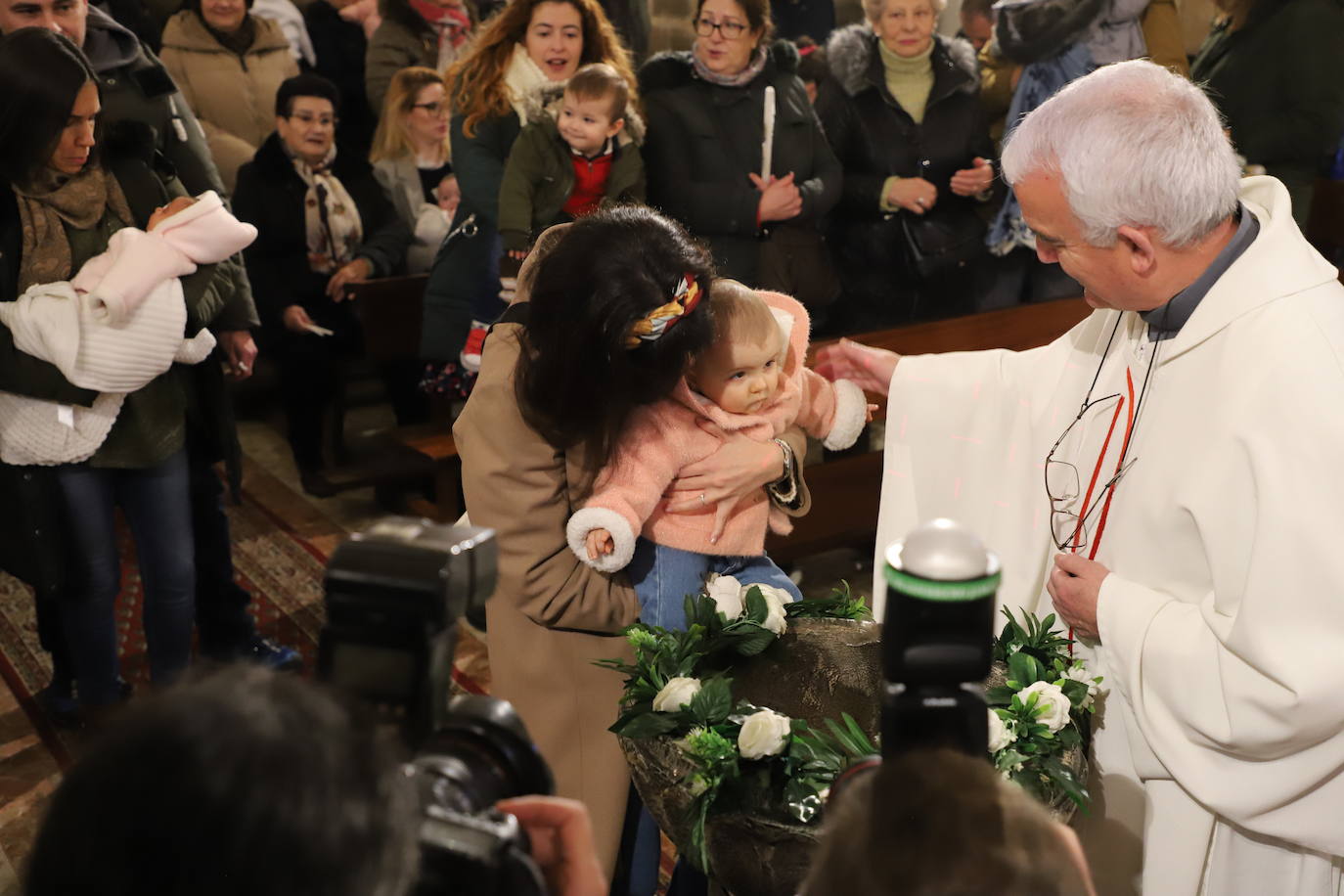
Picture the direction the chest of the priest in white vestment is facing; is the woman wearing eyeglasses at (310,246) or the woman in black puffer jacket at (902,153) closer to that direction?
the woman wearing eyeglasses

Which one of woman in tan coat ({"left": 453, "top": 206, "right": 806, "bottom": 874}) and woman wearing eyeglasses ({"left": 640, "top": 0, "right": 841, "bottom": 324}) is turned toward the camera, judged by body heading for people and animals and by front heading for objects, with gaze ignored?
the woman wearing eyeglasses

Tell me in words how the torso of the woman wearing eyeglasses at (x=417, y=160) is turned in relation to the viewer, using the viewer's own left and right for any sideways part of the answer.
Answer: facing the viewer and to the right of the viewer

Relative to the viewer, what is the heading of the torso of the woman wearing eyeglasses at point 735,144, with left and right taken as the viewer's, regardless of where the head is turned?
facing the viewer

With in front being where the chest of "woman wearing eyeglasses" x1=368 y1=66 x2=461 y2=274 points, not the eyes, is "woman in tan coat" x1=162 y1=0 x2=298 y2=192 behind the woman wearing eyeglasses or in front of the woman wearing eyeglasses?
behind

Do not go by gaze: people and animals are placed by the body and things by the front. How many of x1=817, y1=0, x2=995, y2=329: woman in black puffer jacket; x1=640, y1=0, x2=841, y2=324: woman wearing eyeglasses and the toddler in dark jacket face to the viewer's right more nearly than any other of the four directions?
0

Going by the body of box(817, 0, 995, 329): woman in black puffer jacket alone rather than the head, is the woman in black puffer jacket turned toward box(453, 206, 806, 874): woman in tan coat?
yes

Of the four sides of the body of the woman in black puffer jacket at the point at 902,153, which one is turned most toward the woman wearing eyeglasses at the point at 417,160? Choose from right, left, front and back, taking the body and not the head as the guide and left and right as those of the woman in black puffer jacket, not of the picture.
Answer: right

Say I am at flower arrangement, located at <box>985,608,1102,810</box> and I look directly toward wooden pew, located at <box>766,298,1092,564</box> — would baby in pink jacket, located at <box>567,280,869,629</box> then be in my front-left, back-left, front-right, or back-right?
front-left

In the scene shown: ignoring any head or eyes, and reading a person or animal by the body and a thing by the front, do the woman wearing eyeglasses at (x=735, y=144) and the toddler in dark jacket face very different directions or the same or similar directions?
same or similar directions

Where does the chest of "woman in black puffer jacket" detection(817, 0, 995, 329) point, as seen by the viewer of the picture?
toward the camera

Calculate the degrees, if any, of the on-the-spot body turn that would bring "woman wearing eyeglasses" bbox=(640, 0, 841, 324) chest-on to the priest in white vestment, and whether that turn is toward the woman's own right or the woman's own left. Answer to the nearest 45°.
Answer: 0° — they already face them

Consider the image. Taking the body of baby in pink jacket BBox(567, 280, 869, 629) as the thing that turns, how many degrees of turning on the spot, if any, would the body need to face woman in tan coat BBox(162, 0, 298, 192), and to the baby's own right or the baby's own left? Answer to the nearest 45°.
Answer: approximately 180°

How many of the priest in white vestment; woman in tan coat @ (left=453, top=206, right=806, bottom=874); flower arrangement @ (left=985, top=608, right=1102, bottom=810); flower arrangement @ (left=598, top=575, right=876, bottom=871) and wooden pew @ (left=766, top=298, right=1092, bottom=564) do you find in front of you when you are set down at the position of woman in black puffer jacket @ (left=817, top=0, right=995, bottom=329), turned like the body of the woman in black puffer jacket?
5

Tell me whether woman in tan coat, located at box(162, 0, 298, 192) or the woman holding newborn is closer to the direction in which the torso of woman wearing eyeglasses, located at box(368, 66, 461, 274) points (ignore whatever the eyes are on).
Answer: the woman holding newborn

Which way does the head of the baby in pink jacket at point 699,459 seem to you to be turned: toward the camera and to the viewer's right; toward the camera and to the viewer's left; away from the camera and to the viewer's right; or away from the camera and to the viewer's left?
toward the camera and to the viewer's right
